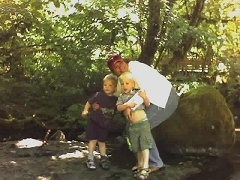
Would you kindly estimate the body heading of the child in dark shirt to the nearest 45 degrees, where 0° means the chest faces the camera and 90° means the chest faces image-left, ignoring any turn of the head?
approximately 0°

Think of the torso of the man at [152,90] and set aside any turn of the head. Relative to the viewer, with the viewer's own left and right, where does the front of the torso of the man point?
facing to the left of the viewer

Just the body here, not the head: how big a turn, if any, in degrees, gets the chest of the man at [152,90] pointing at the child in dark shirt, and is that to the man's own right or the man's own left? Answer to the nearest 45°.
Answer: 0° — they already face them

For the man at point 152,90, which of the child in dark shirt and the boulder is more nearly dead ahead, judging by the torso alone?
the child in dark shirt

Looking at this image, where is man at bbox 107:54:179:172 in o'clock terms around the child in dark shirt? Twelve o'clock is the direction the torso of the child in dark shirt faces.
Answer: The man is roughly at 9 o'clock from the child in dark shirt.

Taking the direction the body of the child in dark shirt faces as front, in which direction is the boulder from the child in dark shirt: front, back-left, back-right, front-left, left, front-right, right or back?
back-left

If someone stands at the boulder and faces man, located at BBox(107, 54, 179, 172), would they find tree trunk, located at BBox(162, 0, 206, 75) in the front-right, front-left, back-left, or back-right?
back-right
